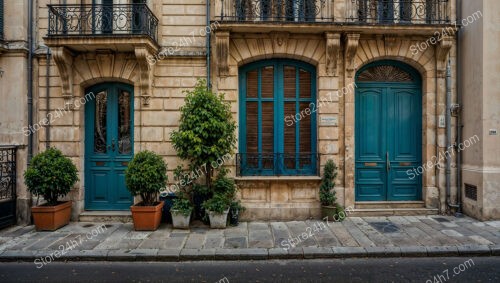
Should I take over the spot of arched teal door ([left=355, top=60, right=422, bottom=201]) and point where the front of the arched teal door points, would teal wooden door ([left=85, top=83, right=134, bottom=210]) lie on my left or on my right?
on my right

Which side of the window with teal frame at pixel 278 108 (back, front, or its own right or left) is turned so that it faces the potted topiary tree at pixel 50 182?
right

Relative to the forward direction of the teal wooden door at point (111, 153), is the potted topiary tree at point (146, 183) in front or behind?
in front

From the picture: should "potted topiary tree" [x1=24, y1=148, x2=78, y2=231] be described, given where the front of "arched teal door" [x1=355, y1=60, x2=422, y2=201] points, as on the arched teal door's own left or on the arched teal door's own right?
on the arched teal door's own right

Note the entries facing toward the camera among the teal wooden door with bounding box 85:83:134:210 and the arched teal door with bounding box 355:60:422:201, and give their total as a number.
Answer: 2

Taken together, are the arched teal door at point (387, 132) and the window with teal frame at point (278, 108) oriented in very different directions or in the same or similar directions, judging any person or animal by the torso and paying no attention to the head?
same or similar directions

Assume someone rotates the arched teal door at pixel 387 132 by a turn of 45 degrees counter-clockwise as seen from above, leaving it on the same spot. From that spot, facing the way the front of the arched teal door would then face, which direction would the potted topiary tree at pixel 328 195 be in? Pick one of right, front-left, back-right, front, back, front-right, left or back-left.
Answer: right

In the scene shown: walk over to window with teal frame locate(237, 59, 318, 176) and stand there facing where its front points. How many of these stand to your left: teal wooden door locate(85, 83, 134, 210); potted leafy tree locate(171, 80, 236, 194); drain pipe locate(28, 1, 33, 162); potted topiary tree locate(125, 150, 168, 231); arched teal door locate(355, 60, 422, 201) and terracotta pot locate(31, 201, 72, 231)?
1

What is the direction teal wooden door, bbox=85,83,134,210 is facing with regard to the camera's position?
facing the viewer

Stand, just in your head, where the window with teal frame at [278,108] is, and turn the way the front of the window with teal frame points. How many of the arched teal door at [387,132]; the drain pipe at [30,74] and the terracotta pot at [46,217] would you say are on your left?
1

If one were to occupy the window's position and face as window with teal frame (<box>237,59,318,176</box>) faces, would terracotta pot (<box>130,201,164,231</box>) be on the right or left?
on its right

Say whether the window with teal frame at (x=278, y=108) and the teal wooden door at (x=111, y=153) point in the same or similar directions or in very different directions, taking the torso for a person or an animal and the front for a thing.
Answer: same or similar directions

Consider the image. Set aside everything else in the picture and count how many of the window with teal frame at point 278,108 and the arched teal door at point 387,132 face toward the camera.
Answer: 2

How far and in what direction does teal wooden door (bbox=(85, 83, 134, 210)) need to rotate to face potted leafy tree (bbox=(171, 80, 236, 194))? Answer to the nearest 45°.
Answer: approximately 45° to its left

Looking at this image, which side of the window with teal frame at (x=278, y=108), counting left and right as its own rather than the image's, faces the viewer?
front

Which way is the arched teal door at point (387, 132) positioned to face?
toward the camera
